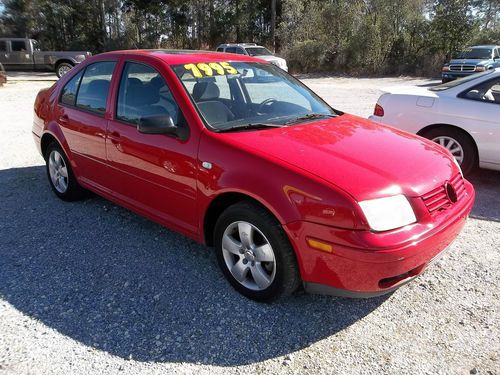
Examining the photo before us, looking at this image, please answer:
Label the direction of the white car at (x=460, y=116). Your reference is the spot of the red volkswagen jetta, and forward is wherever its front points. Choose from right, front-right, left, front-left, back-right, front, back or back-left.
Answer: left

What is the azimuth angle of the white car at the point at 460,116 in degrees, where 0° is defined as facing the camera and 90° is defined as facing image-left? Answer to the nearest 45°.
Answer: approximately 270°

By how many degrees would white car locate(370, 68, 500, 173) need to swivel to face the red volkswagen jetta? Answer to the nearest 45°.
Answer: approximately 90° to its right

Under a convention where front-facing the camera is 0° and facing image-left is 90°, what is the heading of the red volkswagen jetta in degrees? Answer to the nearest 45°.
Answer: approximately 315°

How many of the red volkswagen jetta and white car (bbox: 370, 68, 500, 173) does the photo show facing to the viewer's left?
0
